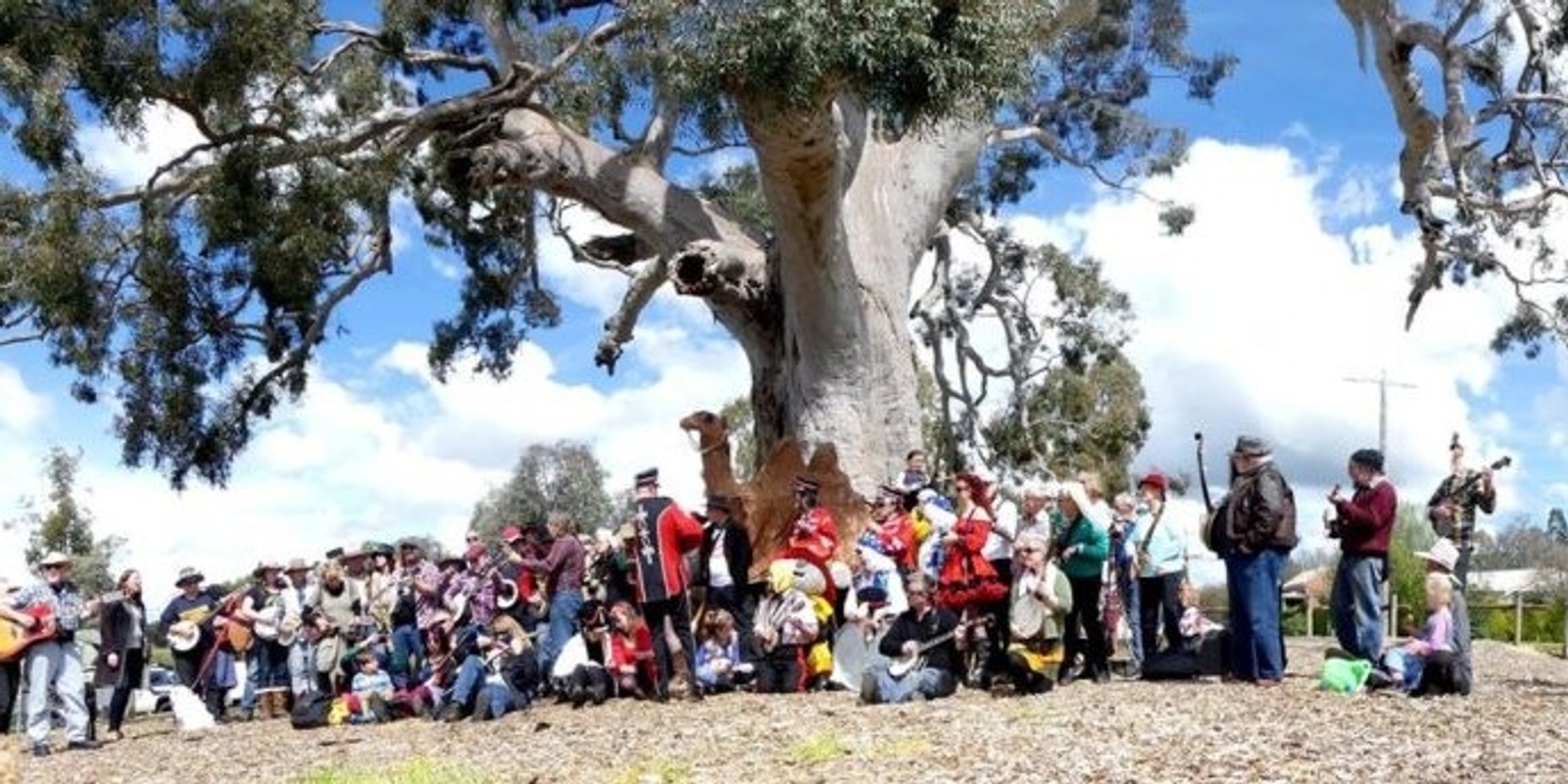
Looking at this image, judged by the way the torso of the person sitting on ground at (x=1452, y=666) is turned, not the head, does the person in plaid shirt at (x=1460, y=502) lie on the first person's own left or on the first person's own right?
on the first person's own right

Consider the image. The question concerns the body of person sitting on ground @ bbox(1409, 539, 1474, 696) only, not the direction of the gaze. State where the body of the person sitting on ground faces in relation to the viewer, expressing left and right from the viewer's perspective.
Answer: facing to the left of the viewer

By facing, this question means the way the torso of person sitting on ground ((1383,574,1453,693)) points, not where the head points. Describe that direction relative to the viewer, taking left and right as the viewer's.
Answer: facing to the left of the viewer

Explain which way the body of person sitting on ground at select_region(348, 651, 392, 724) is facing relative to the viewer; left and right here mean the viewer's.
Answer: facing the viewer

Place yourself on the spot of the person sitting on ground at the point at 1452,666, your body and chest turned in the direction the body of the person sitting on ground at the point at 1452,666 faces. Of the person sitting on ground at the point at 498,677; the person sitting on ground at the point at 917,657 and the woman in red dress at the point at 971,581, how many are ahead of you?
3

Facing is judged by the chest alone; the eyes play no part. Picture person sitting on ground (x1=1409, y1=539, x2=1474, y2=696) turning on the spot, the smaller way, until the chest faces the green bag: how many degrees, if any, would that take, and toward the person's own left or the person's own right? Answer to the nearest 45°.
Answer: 0° — they already face it

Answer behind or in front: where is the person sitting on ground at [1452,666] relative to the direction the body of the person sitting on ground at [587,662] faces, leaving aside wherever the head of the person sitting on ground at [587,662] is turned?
in front

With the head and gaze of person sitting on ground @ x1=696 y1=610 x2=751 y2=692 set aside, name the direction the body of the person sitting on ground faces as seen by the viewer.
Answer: toward the camera

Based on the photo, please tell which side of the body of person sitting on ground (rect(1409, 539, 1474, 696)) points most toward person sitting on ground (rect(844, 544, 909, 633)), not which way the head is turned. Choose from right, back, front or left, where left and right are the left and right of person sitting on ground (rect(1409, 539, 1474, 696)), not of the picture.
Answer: front

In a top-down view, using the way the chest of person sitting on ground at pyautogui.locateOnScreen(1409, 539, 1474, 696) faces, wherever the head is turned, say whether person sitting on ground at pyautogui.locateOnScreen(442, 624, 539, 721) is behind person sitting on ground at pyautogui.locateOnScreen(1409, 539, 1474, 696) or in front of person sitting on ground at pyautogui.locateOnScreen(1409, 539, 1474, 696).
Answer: in front

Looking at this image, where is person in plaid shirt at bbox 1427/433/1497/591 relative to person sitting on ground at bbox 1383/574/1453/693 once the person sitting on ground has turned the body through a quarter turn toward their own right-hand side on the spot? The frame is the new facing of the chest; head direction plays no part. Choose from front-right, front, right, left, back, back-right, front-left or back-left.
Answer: front
